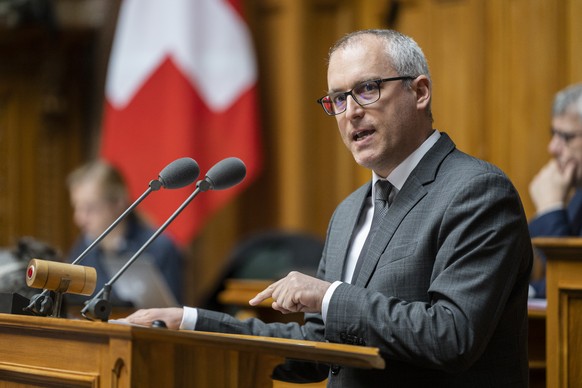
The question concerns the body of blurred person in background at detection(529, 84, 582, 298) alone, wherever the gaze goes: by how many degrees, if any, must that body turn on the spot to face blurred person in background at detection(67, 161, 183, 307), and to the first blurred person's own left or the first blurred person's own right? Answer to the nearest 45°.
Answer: approximately 45° to the first blurred person's own right

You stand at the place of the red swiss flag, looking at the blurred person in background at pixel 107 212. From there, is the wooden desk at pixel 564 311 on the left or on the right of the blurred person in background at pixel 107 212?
left

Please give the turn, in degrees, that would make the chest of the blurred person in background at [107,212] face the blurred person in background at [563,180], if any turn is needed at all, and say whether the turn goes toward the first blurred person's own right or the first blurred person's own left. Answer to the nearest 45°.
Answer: approximately 90° to the first blurred person's own left

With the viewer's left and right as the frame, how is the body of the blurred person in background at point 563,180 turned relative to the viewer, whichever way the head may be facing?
facing the viewer and to the left of the viewer

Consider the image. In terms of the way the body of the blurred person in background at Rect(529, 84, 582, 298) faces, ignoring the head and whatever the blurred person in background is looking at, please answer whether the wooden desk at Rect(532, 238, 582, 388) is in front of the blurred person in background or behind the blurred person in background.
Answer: in front

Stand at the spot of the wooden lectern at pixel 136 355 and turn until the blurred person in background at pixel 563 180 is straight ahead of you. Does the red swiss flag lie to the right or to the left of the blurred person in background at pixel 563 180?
left

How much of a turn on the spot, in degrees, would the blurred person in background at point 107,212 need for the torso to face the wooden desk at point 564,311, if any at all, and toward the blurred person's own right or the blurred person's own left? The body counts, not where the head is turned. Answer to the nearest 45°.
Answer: approximately 90° to the blurred person's own left

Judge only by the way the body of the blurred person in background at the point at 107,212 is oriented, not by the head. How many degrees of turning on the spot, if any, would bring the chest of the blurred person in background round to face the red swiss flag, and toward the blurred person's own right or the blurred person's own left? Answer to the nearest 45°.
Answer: approximately 180°
